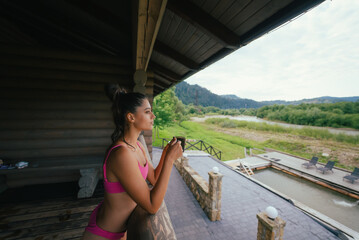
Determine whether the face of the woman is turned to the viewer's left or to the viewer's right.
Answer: to the viewer's right

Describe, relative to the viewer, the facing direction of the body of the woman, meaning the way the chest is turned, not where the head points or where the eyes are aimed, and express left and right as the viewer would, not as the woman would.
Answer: facing to the right of the viewer

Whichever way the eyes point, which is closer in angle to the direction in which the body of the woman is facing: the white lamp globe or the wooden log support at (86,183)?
the white lamp globe

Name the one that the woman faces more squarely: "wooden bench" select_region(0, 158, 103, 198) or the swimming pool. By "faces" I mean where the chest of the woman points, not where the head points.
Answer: the swimming pool

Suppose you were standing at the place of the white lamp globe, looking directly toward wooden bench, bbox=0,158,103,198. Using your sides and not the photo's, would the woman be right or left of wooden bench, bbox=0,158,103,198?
left
